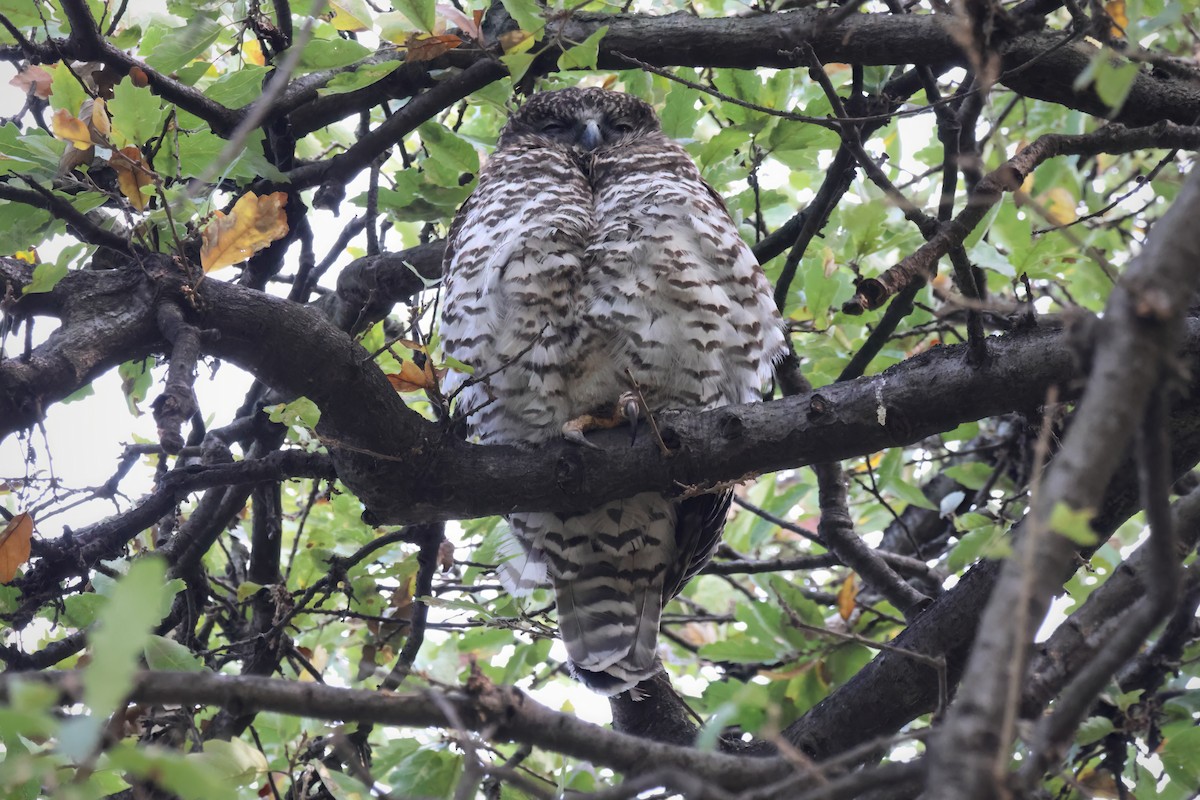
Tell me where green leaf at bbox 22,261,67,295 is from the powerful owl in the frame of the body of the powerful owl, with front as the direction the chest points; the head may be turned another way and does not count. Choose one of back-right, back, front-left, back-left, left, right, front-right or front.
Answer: front-right

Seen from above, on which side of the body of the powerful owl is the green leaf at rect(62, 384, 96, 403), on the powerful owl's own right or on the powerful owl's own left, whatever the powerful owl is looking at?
on the powerful owl's own right

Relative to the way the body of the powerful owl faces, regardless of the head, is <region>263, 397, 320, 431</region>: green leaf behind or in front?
in front

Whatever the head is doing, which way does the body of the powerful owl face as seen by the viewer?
toward the camera

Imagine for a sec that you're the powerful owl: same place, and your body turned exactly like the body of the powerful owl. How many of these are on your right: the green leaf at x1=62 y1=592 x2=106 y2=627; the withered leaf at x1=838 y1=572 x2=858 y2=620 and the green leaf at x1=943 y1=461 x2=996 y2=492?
1

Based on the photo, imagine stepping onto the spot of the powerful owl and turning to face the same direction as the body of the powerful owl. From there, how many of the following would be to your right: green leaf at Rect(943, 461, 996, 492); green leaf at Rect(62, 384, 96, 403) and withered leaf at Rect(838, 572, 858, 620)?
1

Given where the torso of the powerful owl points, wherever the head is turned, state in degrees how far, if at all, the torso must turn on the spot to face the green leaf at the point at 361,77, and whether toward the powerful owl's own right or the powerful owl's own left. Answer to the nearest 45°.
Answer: approximately 45° to the powerful owl's own right
